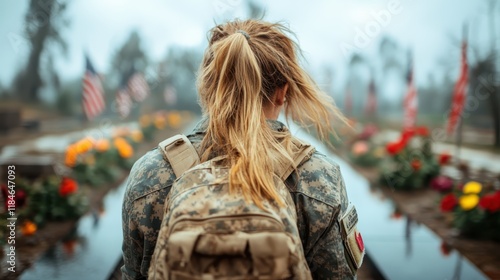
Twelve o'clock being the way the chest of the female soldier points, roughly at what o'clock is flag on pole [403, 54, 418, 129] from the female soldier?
The flag on pole is roughly at 1 o'clock from the female soldier.

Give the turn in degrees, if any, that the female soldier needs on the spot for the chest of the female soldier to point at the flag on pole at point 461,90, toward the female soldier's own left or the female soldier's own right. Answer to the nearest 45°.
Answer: approximately 45° to the female soldier's own right

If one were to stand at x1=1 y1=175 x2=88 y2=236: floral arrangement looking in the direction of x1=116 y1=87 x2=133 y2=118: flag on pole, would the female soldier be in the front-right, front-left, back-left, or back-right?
back-right

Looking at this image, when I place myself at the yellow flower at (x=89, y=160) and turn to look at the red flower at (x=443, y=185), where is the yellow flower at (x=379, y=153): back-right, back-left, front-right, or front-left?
front-left

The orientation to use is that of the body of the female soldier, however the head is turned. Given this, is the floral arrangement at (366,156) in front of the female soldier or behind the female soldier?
in front

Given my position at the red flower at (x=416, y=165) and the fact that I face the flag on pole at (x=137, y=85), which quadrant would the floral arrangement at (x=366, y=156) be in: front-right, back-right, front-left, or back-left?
front-right

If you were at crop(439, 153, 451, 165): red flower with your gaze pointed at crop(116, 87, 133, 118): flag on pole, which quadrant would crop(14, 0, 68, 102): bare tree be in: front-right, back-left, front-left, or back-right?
front-left

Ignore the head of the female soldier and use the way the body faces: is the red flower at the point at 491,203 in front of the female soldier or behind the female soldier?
in front

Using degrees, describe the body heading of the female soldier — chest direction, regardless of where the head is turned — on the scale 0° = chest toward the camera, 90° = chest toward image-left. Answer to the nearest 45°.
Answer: approximately 180°

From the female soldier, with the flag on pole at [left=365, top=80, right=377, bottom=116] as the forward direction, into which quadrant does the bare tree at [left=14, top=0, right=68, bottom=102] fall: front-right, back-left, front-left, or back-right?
front-left

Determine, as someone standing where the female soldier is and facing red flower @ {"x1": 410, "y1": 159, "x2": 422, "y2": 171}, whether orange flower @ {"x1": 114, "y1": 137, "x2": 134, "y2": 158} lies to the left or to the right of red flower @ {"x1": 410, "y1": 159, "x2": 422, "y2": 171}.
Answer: left

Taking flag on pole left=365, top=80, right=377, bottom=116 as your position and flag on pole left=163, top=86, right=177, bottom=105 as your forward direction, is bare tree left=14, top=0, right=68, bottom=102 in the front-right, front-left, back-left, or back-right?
front-left

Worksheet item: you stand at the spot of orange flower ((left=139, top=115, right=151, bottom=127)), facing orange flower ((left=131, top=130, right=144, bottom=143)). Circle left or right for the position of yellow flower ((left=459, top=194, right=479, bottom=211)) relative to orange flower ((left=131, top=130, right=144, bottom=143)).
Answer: left

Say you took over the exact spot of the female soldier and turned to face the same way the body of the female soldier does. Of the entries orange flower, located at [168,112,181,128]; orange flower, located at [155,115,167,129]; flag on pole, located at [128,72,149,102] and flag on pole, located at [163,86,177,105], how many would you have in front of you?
4

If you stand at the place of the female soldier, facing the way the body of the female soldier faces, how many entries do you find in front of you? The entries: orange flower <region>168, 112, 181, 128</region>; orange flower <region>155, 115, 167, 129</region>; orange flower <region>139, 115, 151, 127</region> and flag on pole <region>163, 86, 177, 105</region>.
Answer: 4
